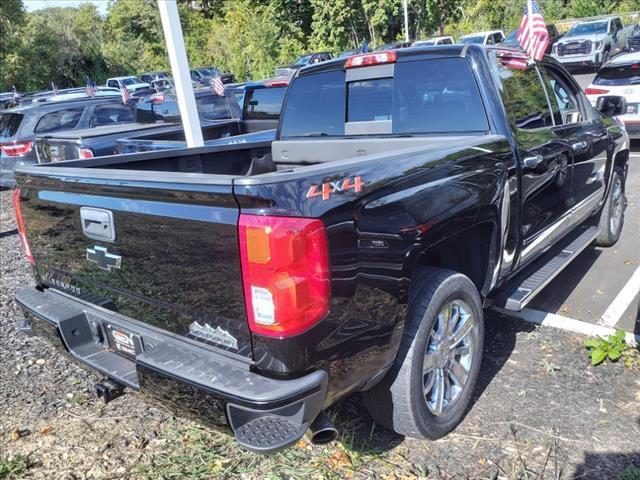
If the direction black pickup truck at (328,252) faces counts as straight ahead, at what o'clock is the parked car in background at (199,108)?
The parked car in background is roughly at 10 o'clock from the black pickup truck.

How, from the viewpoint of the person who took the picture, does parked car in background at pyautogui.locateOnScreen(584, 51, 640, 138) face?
facing away from the viewer and to the right of the viewer

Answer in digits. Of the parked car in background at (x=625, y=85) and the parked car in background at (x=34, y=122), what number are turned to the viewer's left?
0

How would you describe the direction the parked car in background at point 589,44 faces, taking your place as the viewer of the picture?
facing the viewer and to the left of the viewer

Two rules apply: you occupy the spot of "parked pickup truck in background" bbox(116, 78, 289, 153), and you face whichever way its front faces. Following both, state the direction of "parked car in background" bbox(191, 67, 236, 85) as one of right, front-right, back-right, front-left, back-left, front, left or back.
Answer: front-left

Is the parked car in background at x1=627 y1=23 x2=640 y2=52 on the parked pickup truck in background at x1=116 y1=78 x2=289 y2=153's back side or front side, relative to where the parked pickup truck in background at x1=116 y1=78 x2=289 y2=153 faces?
on the front side

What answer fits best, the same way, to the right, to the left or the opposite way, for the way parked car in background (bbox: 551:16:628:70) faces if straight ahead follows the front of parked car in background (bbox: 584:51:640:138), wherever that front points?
the opposite way

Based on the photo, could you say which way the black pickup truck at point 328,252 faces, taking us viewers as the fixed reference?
facing away from the viewer and to the right of the viewer

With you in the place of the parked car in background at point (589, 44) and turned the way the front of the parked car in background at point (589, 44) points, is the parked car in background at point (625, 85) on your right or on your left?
on your left
